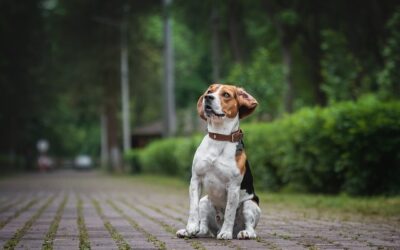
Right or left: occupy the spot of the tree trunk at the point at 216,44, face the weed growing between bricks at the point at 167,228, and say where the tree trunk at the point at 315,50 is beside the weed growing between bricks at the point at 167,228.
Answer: left

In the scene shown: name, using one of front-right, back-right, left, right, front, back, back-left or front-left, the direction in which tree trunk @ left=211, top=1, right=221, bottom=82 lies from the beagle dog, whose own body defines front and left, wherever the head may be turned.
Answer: back-right

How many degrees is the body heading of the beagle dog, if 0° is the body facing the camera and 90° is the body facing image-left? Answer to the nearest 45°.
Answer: approximately 45°

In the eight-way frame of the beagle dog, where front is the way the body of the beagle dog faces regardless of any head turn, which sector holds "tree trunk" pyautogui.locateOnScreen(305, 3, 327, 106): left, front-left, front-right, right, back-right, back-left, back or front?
back-right

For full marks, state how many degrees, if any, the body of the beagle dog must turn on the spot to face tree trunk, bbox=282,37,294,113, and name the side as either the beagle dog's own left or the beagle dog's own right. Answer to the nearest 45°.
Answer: approximately 135° to the beagle dog's own right
